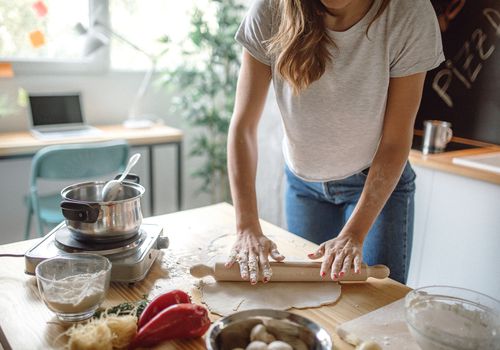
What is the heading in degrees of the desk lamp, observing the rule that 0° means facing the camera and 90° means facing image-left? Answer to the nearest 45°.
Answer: approximately 90°

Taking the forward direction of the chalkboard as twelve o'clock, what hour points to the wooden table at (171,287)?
The wooden table is roughly at 11 o'clock from the chalkboard.

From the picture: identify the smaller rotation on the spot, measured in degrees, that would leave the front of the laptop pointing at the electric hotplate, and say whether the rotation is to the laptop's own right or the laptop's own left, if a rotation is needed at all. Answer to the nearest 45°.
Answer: approximately 45° to the laptop's own right

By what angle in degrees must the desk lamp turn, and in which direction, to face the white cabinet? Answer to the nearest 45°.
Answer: approximately 135° to its left

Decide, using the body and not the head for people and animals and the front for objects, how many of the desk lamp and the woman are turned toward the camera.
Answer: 1

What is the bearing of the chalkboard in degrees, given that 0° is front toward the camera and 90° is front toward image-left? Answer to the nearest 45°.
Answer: approximately 45°

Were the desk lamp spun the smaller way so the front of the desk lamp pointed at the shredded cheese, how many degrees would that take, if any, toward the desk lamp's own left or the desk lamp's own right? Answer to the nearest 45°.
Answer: approximately 90° to the desk lamp's own left
